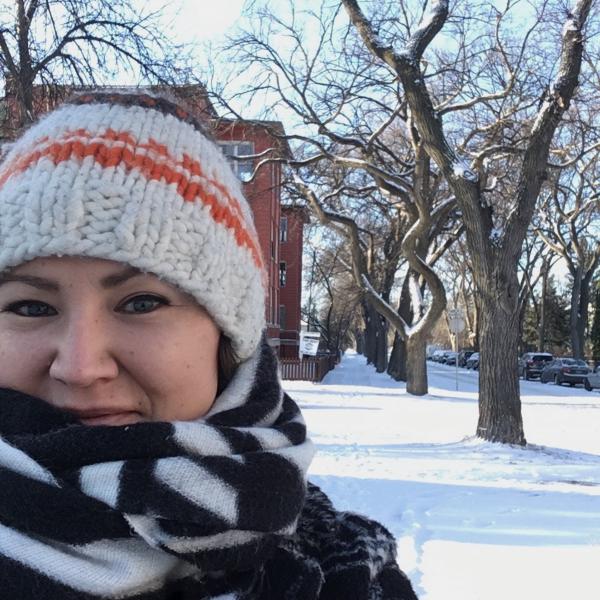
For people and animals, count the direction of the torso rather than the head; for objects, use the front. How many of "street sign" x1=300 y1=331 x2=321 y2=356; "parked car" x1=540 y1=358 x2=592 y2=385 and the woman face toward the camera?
2

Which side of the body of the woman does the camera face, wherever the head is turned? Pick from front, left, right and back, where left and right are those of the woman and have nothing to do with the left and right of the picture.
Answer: front

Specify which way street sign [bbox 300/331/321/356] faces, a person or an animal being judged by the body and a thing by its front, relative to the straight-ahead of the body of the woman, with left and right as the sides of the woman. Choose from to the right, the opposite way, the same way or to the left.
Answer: the same way

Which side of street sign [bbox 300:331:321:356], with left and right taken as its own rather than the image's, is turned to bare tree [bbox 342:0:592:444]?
front

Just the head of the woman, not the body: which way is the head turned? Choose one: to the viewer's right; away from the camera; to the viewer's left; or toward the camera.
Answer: toward the camera

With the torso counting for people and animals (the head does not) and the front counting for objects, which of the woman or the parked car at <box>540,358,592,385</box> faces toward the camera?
the woman

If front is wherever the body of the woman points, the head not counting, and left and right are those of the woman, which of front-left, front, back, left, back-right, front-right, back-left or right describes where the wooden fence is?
back

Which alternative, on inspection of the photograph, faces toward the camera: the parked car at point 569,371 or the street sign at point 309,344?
the street sign

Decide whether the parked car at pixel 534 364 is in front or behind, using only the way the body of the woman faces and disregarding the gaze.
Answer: behind

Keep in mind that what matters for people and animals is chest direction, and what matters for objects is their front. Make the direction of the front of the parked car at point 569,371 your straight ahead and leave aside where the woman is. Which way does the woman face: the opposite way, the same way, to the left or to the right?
the opposite way

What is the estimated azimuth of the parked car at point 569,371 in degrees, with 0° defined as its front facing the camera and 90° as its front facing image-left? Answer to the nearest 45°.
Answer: approximately 135°

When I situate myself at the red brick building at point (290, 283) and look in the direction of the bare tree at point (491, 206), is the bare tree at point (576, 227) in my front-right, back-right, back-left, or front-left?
front-left
